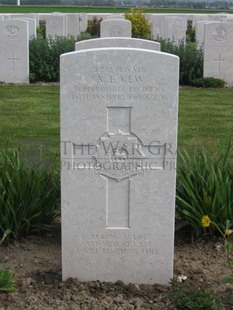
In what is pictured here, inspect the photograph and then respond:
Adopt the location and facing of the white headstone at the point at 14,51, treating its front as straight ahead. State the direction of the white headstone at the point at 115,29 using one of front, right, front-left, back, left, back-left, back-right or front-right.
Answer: back-left

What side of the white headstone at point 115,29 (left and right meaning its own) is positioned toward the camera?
front

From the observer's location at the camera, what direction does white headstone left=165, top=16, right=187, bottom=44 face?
facing the viewer

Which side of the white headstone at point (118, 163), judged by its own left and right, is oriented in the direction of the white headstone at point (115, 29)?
back

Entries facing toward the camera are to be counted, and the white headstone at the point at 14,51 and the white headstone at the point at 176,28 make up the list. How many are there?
2

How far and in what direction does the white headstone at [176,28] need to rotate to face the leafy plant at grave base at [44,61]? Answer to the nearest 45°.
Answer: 0° — it already faces it

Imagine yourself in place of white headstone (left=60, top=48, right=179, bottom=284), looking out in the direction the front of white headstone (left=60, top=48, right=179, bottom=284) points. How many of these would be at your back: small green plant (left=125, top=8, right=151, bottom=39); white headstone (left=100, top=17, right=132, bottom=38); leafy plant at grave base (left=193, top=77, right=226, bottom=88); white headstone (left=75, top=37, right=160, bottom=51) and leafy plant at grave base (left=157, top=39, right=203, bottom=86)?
5

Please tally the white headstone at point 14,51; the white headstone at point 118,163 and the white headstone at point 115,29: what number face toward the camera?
3

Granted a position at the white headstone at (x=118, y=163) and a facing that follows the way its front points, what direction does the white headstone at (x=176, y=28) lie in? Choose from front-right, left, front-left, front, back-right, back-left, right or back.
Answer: back

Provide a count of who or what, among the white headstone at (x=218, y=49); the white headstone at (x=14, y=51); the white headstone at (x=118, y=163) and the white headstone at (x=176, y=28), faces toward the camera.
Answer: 4

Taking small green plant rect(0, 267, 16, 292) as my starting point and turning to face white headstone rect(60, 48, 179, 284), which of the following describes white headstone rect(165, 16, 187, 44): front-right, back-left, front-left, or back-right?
front-left

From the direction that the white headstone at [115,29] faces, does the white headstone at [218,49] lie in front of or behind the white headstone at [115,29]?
in front

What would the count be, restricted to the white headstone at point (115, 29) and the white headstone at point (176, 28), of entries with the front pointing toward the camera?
2
